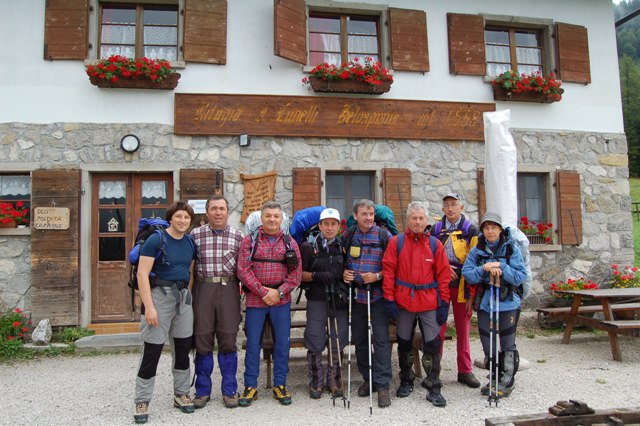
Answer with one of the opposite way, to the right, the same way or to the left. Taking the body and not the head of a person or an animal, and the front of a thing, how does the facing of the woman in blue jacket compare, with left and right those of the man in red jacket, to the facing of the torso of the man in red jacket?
the same way

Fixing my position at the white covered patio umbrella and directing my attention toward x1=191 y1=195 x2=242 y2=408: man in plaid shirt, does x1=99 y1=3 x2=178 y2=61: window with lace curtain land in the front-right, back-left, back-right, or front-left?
front-right

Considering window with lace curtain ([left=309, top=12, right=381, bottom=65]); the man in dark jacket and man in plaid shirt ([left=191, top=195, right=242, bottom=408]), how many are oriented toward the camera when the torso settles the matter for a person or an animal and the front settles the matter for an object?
3

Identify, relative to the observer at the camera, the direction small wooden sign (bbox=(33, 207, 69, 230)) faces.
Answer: facing the viewer

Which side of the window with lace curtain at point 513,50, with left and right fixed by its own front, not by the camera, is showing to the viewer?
front

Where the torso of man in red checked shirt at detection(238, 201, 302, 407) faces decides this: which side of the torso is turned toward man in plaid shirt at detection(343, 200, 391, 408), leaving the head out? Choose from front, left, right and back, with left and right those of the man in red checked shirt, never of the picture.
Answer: left

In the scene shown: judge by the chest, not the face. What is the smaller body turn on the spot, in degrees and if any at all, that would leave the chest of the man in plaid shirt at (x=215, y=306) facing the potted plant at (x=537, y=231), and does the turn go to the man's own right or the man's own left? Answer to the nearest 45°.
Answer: approximately 135° to the man's own left

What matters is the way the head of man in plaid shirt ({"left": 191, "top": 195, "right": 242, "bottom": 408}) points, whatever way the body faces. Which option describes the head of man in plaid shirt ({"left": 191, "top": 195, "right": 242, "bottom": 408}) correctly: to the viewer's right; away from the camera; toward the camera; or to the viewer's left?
toward the camera

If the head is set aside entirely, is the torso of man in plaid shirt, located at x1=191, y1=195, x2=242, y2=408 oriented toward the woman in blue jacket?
no

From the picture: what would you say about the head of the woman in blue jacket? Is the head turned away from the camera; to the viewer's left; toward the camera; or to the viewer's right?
toward the camera

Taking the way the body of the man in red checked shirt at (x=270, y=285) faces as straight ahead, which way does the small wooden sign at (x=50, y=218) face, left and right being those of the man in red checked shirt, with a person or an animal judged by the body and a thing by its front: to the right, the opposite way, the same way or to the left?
the same way

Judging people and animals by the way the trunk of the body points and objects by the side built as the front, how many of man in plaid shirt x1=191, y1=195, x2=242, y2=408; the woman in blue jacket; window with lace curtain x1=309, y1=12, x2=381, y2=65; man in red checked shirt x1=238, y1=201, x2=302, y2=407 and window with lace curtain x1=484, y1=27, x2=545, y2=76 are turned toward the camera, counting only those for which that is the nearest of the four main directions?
5

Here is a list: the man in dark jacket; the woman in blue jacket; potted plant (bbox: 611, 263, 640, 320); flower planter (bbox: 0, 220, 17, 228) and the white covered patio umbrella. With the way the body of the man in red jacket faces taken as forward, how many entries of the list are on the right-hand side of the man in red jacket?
2

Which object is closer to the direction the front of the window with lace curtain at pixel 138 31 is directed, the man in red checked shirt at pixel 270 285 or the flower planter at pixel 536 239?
the man in red checked shirt

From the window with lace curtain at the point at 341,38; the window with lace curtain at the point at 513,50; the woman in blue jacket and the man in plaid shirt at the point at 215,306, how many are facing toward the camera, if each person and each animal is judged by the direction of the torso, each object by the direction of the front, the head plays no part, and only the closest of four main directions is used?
4

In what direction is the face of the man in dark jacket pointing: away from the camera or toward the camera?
toward the camera

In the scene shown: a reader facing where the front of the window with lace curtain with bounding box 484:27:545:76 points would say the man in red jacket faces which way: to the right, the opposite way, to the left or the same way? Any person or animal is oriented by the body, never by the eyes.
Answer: the same way

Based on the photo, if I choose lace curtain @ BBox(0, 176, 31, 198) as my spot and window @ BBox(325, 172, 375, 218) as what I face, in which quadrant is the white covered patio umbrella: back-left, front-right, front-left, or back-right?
front-right

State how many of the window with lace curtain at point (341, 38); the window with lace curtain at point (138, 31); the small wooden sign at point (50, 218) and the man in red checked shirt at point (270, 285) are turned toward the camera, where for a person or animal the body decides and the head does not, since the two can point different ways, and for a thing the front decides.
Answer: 4

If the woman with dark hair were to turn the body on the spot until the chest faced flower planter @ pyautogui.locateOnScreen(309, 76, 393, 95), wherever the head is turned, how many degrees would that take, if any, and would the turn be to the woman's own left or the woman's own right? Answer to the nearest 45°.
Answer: approximately 90° to the woman's own left
